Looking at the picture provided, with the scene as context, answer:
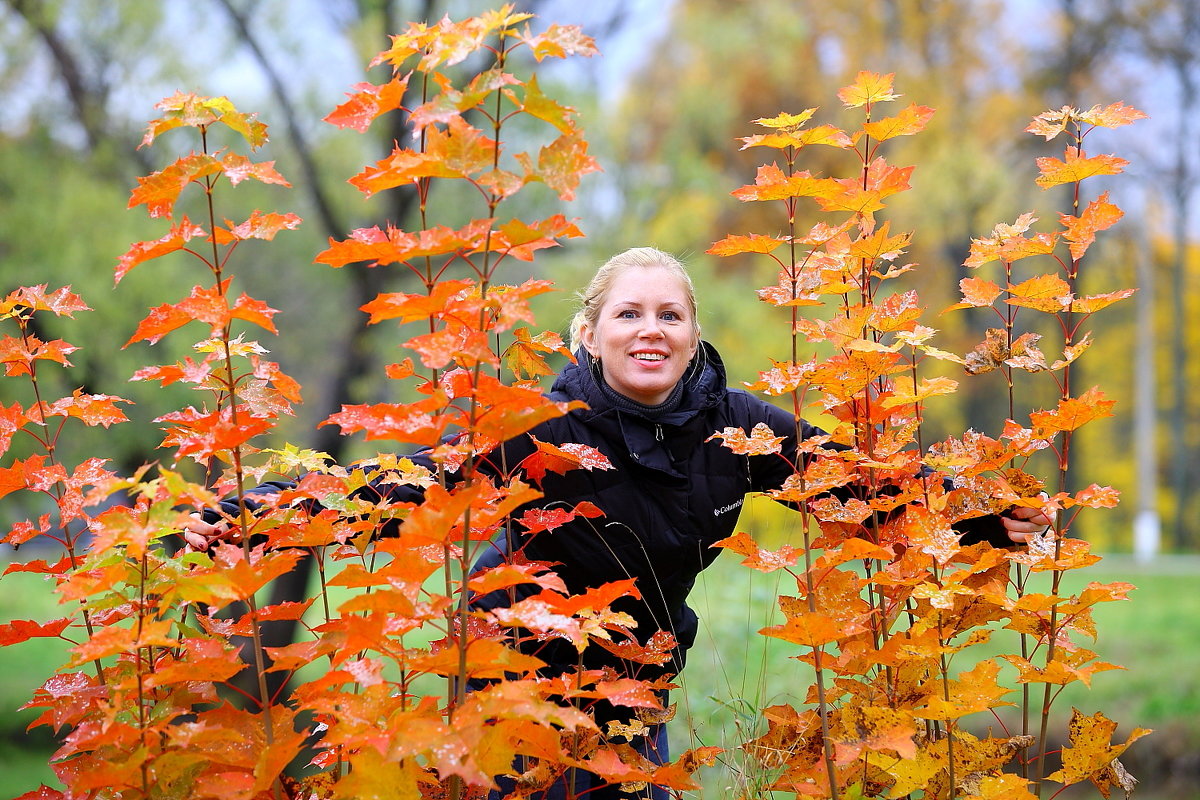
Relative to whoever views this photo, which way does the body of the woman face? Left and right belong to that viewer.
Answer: facing the viewer

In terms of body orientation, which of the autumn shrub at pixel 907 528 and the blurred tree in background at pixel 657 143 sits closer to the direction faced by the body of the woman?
the autumn shrub

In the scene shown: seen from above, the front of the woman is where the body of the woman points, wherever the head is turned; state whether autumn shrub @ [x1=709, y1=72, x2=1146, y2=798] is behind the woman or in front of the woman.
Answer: in front

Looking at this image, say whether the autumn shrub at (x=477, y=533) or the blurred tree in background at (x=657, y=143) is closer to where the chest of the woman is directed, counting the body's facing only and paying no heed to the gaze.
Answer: the autumn shrub

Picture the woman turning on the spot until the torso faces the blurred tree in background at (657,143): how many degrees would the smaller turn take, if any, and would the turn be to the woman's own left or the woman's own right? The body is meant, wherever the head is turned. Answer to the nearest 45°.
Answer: approximately 180°
